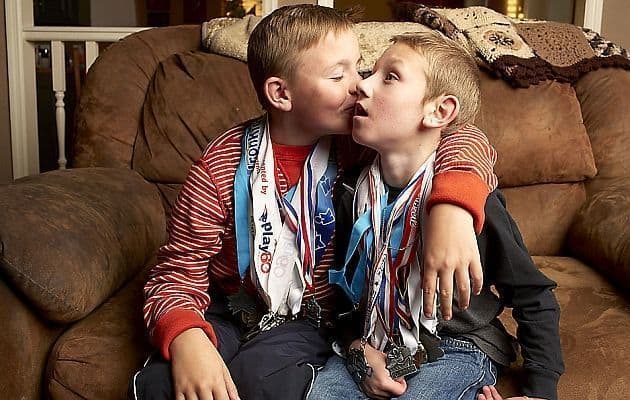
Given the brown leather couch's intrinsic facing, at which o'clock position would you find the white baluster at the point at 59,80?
The white baluster is roughly at 5 o'clock from the brown leather couch.

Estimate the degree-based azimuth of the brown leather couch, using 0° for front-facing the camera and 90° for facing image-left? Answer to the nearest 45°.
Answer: approximately 0°
